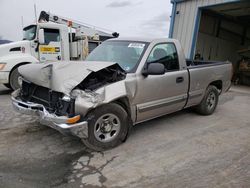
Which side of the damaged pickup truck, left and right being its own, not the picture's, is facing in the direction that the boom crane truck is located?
right

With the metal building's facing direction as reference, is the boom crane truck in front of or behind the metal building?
in front

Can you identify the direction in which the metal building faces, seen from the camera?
facing the viewer and to the left of the viewer

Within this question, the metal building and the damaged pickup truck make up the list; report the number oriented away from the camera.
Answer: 0

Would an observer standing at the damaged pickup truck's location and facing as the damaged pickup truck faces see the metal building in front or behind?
behind
